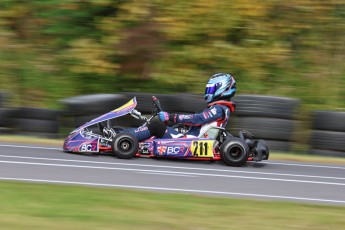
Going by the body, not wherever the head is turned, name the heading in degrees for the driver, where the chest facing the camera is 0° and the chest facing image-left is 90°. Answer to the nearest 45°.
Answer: approximately 90°

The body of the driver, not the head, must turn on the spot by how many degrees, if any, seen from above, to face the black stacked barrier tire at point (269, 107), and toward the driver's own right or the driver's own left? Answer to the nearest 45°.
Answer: approximately 135° to the driver's own right

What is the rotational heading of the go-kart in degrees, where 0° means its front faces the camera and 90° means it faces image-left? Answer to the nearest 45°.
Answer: approximately 90°

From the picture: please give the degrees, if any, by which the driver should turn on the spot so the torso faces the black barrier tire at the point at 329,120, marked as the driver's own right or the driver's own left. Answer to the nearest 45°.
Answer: approximately 135° to the driver's own right

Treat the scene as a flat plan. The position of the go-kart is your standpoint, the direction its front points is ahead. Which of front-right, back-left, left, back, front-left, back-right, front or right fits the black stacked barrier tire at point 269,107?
back-right

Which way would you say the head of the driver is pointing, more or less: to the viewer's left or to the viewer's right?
to the viewer's left
